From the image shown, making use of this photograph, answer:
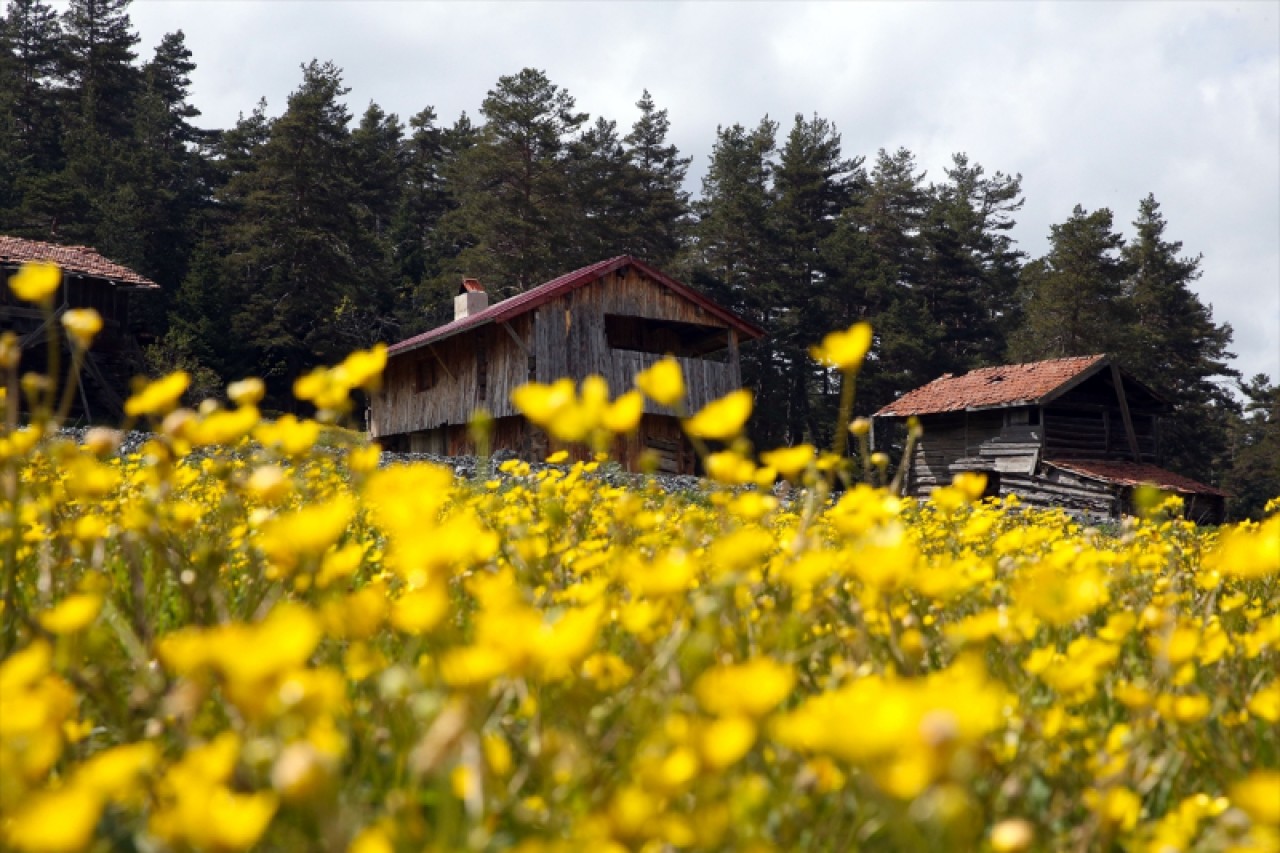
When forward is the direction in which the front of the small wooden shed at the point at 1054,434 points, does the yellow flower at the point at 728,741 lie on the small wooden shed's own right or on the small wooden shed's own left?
on the small wooden shed's own right

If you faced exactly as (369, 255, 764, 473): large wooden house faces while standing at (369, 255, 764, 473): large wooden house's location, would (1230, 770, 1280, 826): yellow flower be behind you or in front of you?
in front

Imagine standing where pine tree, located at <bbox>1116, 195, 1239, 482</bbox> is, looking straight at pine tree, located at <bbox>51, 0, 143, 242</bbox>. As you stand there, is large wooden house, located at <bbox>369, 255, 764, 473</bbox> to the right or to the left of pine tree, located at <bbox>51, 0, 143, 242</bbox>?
left

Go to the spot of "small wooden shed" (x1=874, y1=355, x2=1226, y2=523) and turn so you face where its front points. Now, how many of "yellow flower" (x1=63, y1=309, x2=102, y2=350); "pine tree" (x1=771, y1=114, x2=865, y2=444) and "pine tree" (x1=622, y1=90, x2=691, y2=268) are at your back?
2

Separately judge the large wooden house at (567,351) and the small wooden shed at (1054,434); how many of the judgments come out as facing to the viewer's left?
0

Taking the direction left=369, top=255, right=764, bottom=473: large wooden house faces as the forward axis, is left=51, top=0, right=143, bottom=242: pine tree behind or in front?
behind

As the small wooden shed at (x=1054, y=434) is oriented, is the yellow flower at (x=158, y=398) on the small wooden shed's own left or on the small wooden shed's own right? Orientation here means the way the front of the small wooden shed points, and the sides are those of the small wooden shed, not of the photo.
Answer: on the small wooden shed's own right

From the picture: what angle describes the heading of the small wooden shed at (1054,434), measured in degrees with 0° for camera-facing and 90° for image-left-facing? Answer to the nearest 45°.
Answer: approximately 315°

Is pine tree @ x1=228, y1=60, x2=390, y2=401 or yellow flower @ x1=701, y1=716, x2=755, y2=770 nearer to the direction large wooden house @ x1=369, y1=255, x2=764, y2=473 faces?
the yellow flower

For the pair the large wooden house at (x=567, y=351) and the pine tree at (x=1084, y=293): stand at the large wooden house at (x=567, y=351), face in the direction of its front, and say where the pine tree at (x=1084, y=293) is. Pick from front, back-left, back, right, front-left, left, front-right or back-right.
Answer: left

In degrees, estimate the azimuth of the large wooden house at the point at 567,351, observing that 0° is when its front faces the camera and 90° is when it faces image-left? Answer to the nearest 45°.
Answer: approximately 315°

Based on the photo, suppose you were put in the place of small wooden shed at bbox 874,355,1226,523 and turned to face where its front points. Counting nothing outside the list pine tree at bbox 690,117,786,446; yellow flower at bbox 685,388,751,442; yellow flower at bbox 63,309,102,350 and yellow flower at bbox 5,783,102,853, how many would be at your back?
1

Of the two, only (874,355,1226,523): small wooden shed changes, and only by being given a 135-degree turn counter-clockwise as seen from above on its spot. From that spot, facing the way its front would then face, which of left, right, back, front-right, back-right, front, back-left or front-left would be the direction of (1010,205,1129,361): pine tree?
front

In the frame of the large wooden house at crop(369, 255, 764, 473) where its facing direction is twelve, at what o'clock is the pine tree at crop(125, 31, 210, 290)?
The pine tree is roughly at 6 o'clock from the large wooden house.

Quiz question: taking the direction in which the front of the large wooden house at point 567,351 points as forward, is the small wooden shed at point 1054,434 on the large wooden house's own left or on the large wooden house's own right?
on the large wooden house's own left

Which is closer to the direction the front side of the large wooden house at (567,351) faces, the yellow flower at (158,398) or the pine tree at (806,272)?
the yellow flower

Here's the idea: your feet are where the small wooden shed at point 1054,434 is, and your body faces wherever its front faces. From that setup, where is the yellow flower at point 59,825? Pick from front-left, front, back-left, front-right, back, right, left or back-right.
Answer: front-right
